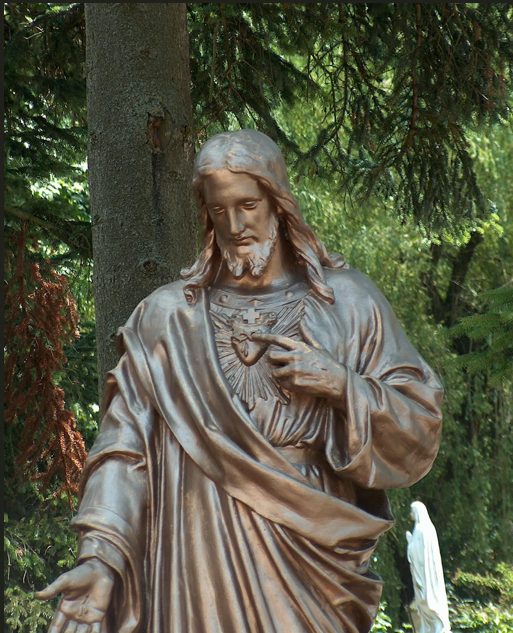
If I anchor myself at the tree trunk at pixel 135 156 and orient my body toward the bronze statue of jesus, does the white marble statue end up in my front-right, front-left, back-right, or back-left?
back-left

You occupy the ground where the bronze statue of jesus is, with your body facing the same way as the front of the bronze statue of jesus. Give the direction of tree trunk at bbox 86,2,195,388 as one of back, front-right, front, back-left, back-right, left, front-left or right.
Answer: back

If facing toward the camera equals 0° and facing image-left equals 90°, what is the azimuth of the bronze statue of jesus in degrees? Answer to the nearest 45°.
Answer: approximately 0°

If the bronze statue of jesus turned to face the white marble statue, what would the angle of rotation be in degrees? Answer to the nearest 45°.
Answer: approximately 180°
